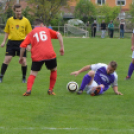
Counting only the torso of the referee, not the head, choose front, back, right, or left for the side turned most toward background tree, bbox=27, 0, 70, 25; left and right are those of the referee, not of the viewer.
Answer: back

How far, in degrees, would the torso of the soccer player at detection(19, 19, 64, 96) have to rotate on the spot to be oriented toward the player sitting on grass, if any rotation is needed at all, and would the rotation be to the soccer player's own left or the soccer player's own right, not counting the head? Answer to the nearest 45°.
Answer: approximately 90° to the soccer player's own right

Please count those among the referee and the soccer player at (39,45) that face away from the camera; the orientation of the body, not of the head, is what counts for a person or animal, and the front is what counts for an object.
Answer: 1

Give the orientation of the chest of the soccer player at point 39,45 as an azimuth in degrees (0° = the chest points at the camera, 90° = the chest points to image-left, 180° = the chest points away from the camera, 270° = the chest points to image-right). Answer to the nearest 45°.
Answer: approximately 180°

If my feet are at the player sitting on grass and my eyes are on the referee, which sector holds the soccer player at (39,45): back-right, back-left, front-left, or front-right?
front-left

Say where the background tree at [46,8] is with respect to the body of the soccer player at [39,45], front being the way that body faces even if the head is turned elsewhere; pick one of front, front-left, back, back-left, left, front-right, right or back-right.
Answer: front

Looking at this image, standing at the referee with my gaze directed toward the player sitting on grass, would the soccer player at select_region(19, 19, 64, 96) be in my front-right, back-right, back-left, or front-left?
front-right

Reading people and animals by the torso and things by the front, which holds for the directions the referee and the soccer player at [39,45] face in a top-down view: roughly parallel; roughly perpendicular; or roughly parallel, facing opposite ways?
roughly parallel, facing opposite ways

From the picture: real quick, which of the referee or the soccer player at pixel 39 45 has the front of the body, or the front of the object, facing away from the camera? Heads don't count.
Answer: the soccer player

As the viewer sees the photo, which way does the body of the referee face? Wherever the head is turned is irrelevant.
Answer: toward the camera
